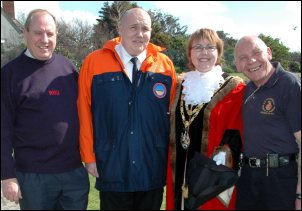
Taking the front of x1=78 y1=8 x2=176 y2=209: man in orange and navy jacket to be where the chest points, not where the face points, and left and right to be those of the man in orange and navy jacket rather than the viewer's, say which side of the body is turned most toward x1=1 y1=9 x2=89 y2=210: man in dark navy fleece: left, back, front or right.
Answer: right

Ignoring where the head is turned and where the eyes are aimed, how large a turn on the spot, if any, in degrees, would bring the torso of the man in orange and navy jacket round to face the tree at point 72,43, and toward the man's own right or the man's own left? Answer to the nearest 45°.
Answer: approximately 180°

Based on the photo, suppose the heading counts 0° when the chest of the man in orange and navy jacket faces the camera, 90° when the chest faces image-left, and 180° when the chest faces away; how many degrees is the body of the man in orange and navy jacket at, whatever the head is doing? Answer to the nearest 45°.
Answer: approximately 0°

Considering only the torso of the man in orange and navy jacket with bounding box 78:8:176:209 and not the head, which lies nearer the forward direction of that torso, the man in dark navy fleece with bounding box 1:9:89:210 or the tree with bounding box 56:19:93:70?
the man in dark navy fleece
